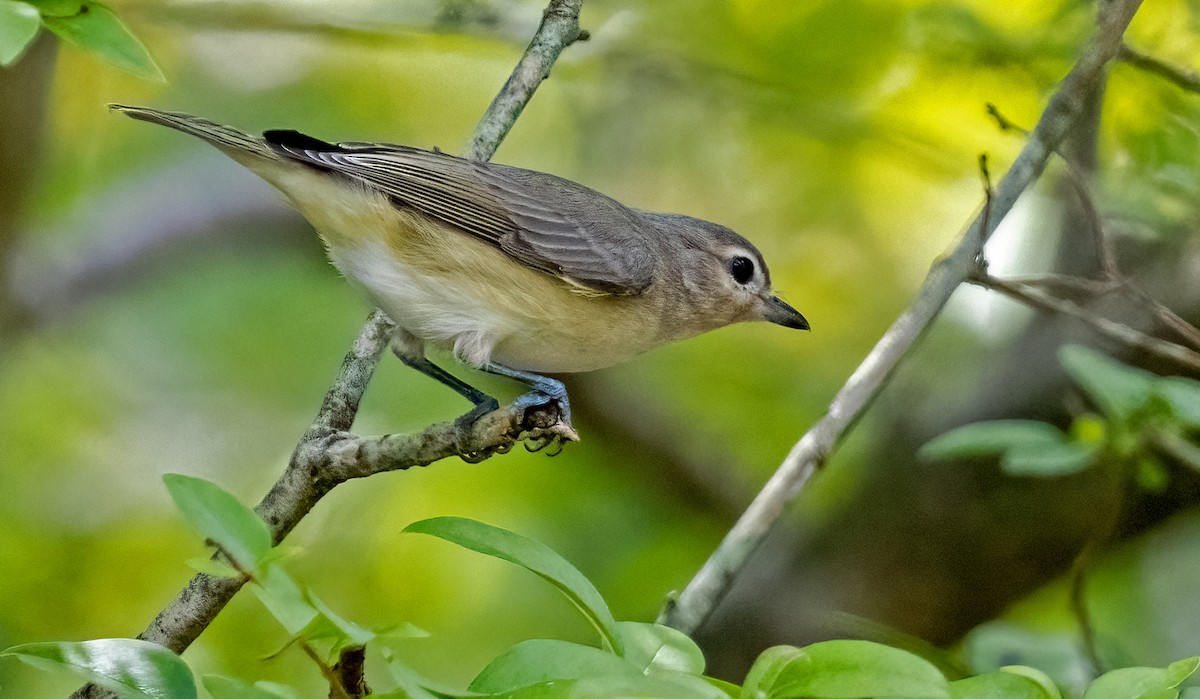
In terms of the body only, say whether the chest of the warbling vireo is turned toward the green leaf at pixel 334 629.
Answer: no

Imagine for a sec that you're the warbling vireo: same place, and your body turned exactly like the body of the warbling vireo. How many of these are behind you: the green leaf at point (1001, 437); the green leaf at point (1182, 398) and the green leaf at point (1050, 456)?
0

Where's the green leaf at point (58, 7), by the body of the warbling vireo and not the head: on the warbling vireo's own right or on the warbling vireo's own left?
on the warbling vireo's own right

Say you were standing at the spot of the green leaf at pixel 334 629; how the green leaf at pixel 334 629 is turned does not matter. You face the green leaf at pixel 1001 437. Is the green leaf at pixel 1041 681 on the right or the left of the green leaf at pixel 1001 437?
right

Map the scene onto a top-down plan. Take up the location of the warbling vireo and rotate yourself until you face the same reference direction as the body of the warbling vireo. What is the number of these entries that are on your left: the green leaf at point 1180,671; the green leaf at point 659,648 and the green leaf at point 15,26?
0

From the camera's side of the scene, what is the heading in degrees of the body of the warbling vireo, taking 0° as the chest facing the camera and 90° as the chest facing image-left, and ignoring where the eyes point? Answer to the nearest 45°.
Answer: approximately 270°

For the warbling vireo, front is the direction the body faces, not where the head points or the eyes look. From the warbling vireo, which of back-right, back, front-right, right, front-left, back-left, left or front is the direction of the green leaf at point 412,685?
right

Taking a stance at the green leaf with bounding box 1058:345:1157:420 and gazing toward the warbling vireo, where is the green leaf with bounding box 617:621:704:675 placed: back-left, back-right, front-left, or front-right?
front-left

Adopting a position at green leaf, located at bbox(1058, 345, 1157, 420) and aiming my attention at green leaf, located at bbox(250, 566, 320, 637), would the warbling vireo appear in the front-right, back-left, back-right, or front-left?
front-right

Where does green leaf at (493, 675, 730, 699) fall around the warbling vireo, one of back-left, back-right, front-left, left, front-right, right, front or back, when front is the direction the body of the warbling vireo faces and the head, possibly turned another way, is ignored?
right
